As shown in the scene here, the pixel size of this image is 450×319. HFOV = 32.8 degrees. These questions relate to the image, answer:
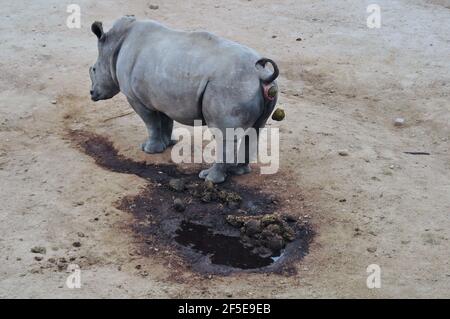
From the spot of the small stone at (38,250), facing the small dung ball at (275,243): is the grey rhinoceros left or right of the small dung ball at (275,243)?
left

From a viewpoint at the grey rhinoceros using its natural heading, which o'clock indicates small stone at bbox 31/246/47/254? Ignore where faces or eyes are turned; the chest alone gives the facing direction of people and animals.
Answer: The small stone is roughly at 9 o'clock from the grey rhinoceros.

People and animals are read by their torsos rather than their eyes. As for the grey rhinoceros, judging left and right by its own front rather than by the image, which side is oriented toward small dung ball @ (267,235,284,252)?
back

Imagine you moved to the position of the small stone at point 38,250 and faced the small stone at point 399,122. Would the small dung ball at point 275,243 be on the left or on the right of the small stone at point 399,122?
right

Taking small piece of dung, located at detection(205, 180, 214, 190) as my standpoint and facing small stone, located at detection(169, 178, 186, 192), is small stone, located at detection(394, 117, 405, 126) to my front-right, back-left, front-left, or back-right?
back-right

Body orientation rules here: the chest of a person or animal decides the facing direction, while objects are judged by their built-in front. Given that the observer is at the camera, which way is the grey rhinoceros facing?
facing away from the viewer and to the left of the viewer

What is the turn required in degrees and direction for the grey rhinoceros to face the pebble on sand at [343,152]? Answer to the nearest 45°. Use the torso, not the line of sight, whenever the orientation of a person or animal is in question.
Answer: approximately 135° to its right

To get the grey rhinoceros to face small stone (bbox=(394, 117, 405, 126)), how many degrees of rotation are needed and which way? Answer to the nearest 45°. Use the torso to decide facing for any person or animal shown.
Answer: approximately 90° to its right
